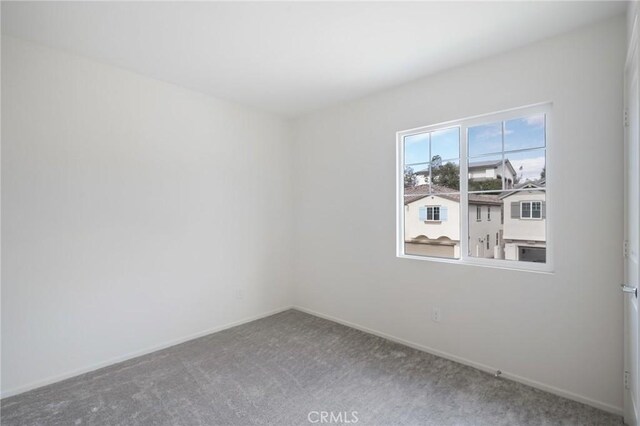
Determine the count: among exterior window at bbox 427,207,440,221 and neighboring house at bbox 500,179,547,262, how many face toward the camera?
2

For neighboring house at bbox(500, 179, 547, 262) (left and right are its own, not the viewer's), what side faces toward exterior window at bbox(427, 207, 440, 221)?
right

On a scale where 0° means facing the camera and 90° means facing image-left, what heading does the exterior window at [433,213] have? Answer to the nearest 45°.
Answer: approximately 0°

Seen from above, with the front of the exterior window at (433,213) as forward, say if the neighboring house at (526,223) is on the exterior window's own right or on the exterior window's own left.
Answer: on the exterior window's own left

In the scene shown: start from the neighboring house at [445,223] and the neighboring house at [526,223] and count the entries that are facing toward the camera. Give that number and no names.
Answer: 2

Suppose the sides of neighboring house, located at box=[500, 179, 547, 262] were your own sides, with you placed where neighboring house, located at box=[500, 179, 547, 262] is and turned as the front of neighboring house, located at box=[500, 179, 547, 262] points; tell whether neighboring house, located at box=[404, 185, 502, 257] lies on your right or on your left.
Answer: on your right
